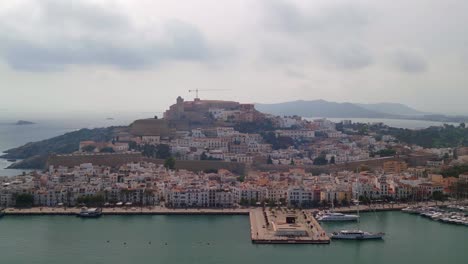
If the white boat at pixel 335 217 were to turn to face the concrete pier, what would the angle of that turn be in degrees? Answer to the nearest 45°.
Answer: approximately 135° to its right

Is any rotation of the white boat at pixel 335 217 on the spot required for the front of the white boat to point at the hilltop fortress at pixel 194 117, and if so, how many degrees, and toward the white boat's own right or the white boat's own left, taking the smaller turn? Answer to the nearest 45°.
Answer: approximately 135° to the white boat's own left

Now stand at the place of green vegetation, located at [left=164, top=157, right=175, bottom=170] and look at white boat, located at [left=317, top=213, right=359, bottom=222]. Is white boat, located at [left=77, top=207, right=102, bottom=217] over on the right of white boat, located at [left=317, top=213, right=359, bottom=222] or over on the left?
right

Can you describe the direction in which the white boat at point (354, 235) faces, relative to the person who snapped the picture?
facing to the right of the viewer

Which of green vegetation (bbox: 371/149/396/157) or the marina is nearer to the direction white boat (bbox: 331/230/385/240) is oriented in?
the marina

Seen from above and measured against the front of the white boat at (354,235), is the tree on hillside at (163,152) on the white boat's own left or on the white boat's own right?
on the white boat's own left

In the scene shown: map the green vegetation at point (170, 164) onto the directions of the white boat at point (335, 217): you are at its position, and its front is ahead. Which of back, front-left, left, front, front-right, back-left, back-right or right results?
back-left

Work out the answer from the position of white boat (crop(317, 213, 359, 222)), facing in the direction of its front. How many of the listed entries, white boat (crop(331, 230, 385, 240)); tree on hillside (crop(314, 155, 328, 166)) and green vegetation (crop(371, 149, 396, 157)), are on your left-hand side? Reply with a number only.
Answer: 2

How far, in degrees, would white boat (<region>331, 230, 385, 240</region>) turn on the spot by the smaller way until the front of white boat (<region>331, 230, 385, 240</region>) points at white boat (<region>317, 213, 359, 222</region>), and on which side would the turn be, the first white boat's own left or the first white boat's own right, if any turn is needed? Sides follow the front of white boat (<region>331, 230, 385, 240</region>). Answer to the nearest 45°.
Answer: approximately 90° to the first white boat's own left

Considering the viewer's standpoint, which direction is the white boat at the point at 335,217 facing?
facing to the right of the viewer
